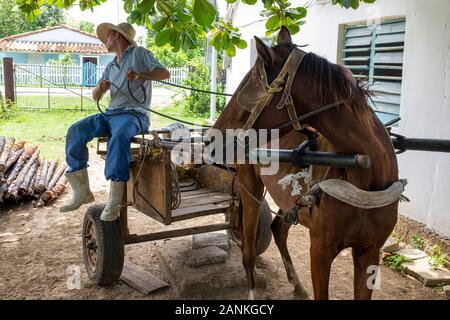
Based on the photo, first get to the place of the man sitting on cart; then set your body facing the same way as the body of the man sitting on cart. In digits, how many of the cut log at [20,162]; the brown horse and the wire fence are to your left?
1

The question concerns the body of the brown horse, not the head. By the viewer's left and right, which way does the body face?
facing the viewer and to the right of the viewer

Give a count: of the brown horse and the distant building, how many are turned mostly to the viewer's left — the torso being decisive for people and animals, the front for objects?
0

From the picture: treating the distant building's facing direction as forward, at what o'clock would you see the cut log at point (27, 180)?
The cut log is roughly at 12 o'clock from the distant building.

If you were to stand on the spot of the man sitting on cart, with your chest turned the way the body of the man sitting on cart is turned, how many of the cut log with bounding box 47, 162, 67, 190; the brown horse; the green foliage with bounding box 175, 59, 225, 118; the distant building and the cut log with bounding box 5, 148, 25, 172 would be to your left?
1

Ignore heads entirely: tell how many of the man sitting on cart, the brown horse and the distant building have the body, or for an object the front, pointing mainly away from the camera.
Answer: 0

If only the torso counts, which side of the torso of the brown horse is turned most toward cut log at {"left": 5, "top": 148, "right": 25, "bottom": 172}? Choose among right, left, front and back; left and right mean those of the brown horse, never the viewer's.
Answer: back

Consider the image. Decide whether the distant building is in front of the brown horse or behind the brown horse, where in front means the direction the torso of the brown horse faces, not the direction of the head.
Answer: behind

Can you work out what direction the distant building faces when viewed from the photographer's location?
facing the viewer

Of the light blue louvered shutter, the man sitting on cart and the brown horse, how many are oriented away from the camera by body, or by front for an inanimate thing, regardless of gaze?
0

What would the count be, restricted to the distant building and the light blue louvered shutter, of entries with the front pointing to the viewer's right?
0

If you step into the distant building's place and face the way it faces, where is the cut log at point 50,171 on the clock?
The cut log is roughly at 12 o'clock from the distant building.

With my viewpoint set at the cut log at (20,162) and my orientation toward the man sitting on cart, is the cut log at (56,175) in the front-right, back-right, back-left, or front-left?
front-left

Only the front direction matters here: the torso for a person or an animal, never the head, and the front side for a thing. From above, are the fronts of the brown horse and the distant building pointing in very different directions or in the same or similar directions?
same or similar directions
